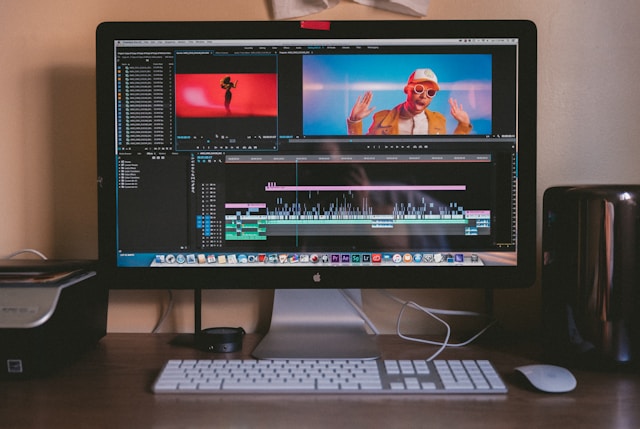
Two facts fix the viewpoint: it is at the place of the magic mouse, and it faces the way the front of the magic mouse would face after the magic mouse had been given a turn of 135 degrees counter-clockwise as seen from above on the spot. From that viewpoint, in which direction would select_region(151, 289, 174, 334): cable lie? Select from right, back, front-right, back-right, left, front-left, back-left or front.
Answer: right

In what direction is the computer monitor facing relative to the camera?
toward the camera

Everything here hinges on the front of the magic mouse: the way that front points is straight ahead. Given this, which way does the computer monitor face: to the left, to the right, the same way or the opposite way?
the opposite way

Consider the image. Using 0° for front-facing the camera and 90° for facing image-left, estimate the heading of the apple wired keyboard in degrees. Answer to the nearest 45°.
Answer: approximately 0°

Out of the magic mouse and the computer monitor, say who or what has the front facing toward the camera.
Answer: the computer monitor

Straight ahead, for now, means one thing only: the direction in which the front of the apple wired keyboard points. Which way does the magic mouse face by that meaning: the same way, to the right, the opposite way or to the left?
the opposite way

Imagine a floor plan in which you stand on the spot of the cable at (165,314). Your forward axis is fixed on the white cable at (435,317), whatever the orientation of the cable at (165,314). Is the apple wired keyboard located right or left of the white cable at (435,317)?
right

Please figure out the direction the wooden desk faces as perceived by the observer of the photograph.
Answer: facing the viewer

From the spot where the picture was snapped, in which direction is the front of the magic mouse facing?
facing away from the viewer and to the left of the viewer

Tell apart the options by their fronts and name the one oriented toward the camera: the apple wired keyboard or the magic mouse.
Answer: the apple wired keyboard

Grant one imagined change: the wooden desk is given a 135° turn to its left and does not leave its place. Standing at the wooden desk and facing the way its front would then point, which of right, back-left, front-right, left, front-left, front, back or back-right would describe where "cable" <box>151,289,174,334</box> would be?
left
